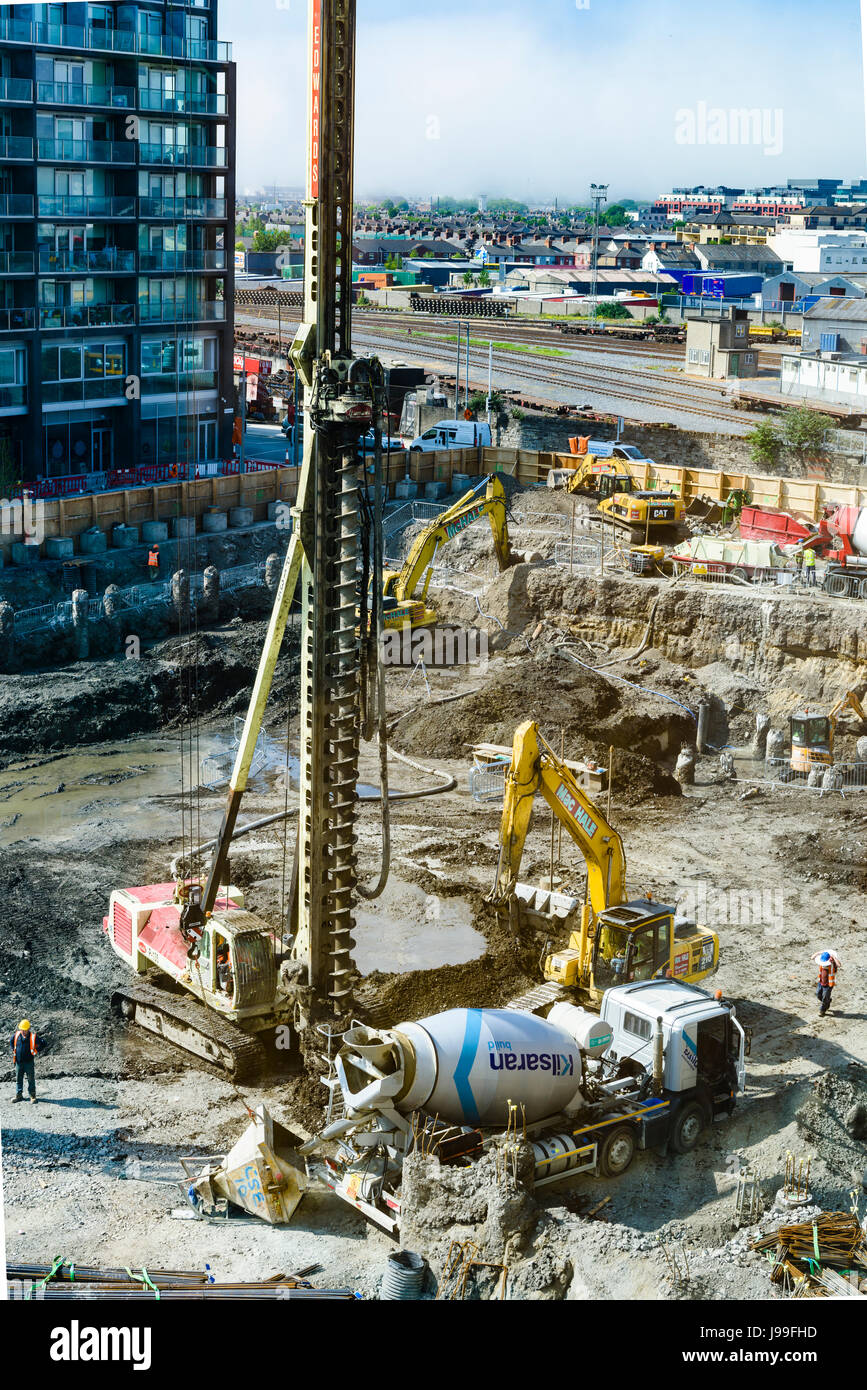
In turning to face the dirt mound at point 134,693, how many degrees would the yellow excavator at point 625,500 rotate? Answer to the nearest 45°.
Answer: approximately 90° to its left

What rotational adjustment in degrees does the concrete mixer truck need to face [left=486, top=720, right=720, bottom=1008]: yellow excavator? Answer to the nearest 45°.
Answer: approximately 45° to its left

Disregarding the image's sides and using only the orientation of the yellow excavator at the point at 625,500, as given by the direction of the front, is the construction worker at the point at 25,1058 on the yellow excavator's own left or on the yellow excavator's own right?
on the yellow excavator's own left

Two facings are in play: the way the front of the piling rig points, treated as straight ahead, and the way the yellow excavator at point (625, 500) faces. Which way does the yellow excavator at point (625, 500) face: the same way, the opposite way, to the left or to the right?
the opposite way

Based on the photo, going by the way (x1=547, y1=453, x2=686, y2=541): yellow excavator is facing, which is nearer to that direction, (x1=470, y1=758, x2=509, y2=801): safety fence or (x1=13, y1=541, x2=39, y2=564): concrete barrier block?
the concrete barrier block

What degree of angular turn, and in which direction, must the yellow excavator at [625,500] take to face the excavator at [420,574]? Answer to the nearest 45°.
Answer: approximately 90° to its left

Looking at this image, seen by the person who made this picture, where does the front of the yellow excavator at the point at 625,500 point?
facing away from the viewer and to the left of the viewer

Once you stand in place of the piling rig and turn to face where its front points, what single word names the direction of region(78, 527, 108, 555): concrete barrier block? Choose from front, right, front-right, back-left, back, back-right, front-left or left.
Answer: back-left

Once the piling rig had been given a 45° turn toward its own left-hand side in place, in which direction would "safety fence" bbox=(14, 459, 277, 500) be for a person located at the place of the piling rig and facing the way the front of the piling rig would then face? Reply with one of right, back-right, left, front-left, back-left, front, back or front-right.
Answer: left

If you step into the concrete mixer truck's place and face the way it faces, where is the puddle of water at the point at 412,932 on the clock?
The puddle of water is roughly at 10 o'clock from the concrete mixer truck.

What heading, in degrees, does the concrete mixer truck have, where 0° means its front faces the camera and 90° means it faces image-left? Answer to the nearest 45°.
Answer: approximately 225°

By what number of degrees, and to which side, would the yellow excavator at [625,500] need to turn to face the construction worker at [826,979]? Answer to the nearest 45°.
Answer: approximately 135° to its left

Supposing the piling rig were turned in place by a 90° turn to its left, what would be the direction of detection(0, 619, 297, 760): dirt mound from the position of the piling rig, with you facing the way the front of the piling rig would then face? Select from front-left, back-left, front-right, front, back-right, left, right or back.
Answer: front-left
